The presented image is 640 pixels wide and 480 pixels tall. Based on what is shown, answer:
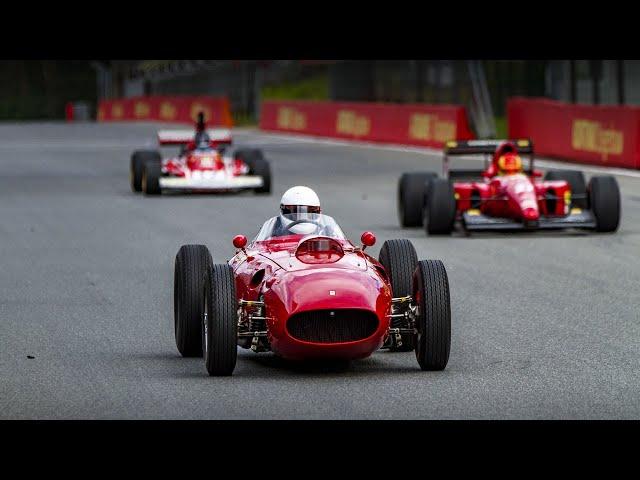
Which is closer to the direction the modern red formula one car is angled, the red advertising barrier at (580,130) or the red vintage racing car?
the red vintage racing car

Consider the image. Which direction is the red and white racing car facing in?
toward the camera

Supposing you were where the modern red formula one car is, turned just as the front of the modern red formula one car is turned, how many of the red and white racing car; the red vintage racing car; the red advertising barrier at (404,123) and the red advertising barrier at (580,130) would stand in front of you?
1

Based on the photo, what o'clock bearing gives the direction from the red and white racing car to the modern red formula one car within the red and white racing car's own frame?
The modern red formula one car is roughly at 11 o'clock from the red and white racing car.

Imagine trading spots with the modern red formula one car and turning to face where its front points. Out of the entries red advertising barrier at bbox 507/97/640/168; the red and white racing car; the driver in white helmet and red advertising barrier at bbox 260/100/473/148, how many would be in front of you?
1

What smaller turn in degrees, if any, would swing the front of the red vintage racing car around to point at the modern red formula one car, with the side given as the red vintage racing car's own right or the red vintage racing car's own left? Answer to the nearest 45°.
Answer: approximately 180°

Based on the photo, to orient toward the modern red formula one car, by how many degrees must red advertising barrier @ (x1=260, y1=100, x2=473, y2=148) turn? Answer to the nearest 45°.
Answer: approximately 45° to its left

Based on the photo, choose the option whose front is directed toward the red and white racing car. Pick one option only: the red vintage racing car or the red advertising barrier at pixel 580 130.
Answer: the red advertising barrier

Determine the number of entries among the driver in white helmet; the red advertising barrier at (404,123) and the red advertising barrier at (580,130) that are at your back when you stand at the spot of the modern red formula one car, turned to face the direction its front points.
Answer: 2

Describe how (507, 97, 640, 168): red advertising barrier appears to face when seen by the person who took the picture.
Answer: facing the viewer and to the left of the viewer

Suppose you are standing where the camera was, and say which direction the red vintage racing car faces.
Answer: facing the viewer

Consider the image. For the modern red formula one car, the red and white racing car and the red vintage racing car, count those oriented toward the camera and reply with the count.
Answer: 3

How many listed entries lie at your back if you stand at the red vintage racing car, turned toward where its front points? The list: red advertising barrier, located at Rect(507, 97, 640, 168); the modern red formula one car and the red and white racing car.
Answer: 3

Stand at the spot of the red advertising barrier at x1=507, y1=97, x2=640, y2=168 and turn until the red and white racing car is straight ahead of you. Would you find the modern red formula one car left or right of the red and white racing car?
left

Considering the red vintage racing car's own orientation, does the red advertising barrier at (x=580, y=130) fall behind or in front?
behind

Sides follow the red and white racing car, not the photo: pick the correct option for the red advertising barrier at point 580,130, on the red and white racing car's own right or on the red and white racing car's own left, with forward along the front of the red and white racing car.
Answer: on the red and white racing car's own left
